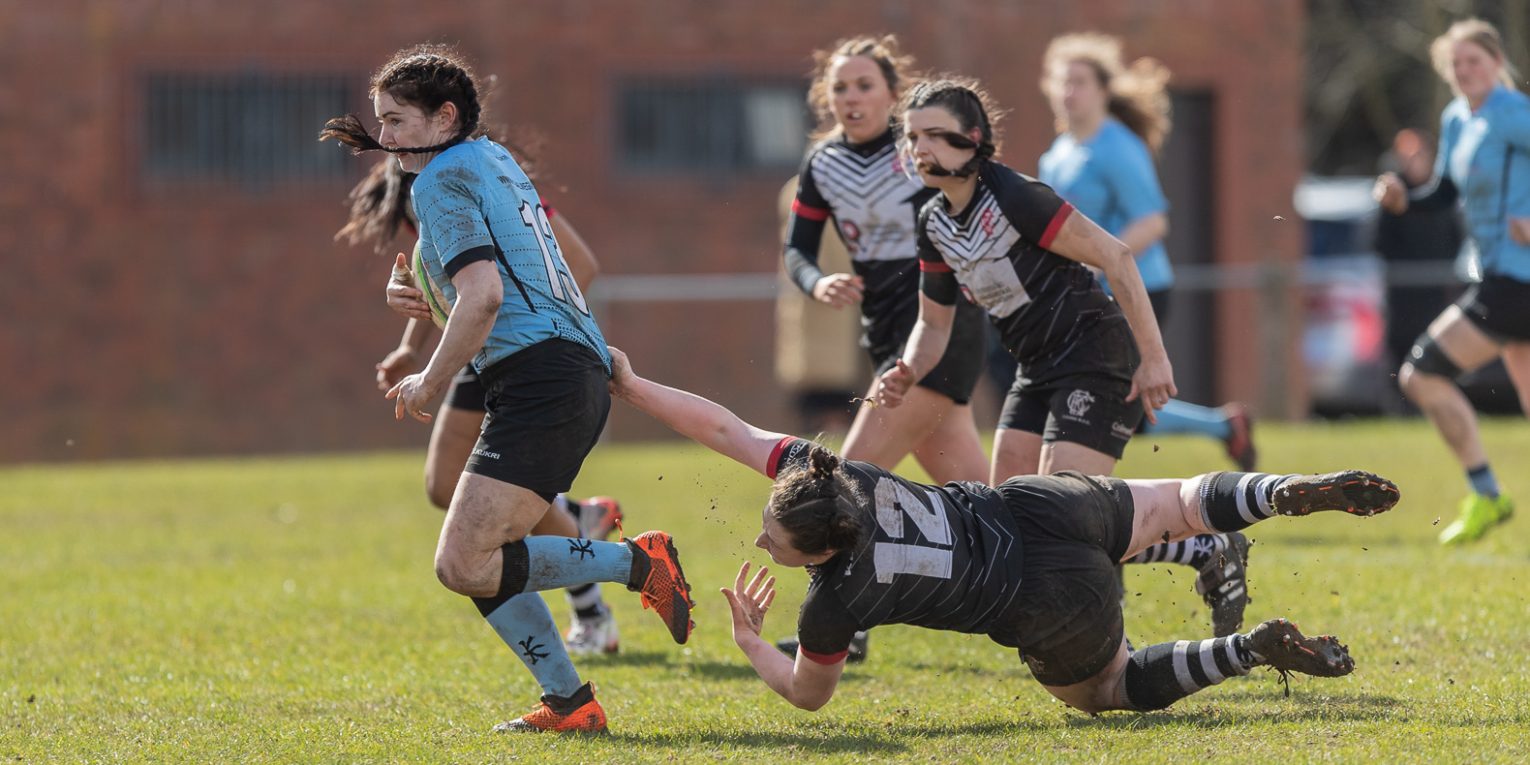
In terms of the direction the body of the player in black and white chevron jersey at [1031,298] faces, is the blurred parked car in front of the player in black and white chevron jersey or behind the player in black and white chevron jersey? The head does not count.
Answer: behind

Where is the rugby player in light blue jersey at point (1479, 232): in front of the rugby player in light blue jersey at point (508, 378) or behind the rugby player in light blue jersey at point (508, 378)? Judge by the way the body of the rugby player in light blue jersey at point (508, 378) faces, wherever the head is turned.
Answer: behind

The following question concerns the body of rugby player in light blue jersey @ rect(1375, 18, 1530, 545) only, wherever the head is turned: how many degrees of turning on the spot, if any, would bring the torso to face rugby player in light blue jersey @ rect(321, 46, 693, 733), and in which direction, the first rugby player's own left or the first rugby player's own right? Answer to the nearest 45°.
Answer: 0° — they already face them

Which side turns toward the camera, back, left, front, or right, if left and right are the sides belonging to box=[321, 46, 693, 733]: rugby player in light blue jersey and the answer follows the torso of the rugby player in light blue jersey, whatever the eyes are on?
left

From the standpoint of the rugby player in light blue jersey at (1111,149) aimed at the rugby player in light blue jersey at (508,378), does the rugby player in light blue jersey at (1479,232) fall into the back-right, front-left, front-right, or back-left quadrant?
back-left

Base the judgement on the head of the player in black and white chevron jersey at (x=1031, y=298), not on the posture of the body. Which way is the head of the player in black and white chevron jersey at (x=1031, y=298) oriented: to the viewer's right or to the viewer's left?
to the viewer's left

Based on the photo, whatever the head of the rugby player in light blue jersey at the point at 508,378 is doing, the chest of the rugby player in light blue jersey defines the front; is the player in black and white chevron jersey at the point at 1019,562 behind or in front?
behind
